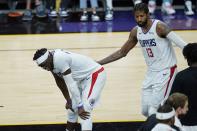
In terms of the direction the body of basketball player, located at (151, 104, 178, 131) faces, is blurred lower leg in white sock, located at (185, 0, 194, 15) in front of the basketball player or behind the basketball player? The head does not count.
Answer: in front

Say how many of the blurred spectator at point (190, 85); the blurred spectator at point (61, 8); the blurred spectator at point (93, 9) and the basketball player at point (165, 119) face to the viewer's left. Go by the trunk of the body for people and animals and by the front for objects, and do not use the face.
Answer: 0

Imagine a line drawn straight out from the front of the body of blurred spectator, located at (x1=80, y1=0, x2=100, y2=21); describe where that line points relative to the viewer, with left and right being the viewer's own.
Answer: facing the viewer

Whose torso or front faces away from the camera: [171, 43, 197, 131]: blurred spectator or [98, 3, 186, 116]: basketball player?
the blurred spectator

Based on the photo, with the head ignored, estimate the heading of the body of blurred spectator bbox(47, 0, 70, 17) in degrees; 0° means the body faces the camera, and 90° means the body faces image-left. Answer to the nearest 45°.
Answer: approximately 0°

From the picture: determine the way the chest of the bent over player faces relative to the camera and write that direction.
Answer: to the viewer's left

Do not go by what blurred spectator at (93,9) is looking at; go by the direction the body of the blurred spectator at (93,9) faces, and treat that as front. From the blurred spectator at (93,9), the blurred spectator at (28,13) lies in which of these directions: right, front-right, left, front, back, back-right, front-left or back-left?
right

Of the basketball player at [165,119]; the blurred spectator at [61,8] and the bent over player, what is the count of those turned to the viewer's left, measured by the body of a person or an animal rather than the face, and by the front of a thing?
1

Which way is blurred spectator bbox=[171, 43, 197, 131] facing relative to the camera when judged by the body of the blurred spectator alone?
away from the camera

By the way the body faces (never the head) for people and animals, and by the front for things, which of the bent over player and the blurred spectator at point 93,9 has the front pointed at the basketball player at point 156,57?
the blurred spectator

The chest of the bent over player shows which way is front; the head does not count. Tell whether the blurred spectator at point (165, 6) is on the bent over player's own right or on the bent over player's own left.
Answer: on the bent over player's own right

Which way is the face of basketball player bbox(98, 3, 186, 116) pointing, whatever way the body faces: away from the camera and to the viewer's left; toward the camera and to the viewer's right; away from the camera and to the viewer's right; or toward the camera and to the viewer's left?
toward the camera and to the viewer's left

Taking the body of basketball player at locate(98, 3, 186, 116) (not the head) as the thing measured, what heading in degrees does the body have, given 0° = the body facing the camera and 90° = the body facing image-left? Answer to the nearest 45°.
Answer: approximately 45°

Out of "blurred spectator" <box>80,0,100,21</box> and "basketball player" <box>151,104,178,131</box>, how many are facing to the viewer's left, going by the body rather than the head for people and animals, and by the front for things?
0

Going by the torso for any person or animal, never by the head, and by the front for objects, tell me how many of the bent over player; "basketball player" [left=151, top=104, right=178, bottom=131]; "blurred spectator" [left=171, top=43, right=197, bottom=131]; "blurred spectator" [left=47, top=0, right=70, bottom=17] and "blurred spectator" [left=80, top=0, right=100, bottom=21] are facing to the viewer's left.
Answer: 1

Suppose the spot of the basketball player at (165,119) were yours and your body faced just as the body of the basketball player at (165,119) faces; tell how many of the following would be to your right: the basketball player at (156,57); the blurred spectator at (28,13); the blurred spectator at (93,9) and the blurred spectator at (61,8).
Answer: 0

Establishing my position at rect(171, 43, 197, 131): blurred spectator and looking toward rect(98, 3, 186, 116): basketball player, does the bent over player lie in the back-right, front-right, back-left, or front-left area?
front-left
